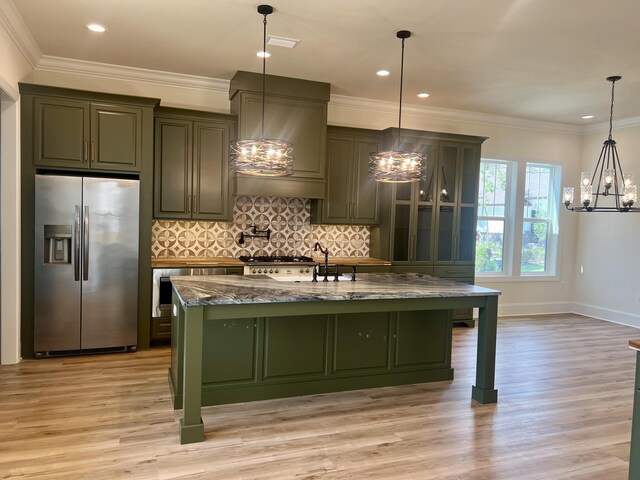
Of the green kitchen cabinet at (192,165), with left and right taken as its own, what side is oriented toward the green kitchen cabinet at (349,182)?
left

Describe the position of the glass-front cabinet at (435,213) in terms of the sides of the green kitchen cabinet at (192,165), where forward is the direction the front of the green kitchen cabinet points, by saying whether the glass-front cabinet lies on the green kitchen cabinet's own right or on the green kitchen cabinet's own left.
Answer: on the green kitchen cabinet's own left

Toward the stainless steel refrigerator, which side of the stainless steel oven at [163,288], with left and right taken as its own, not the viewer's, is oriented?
right

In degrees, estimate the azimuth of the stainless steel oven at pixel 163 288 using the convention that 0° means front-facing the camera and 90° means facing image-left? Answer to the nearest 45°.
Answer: approximately 0°

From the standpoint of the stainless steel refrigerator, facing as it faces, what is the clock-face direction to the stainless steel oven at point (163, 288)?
The stainless steel oven is roughly at 9 o'clock from the stainless steel refrigerator.

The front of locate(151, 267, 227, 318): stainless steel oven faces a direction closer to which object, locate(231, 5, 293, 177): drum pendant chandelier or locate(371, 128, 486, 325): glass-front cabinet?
the drum pendant chandelier

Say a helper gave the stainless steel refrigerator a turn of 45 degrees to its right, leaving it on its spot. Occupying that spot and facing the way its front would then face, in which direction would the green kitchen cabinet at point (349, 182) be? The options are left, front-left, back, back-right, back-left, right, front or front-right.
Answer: back-left
